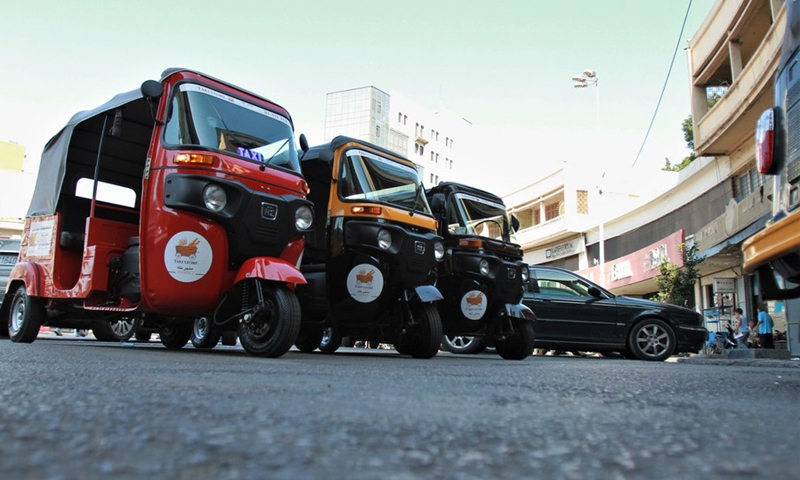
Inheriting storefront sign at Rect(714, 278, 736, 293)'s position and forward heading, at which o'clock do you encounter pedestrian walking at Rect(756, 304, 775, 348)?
The pedestrian walking is roughly at 11 o'clock from the storefront sign.

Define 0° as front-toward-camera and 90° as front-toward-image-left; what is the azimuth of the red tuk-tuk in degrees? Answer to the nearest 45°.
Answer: approximately 315°

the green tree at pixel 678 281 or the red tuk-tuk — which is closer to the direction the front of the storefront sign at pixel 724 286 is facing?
the red tuk-tuk

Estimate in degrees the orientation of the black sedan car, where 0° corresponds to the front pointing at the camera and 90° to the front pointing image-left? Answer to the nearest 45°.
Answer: approximately 270°

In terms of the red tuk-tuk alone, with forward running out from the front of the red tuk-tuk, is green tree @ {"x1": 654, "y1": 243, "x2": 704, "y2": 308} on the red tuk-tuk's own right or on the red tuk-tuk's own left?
on the red tuk-tuk's own left

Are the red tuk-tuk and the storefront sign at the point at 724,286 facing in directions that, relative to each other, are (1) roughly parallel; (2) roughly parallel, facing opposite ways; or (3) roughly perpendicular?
roughly perpendicular

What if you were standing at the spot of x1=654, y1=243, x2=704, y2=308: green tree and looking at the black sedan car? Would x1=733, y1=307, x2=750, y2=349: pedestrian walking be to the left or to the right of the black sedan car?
left
